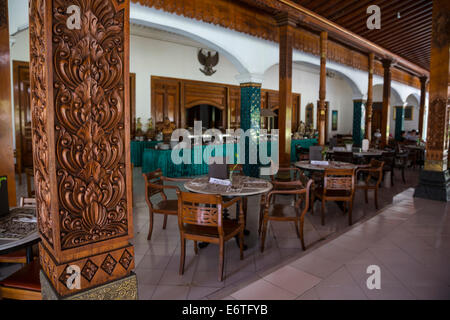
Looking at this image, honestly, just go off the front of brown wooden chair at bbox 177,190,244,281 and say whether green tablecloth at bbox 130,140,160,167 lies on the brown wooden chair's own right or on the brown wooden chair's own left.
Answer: on the brown wooden chair's own left

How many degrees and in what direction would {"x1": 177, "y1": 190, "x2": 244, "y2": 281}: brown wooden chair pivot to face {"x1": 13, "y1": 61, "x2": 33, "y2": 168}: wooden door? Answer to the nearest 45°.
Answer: approximately 90° to its left

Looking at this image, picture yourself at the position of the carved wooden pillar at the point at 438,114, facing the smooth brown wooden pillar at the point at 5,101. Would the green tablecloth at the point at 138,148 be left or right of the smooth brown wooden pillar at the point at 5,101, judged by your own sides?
right

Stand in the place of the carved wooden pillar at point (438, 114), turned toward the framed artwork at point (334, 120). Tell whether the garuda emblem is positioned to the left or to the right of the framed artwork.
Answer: left

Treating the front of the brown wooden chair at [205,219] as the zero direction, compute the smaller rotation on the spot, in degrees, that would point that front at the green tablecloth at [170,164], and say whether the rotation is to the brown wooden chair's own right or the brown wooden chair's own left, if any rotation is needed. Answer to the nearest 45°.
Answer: approximately 45° to the brown wooden chair's own left

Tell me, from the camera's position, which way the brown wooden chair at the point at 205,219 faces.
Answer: facing away from the viewer and to the right of the viewer
